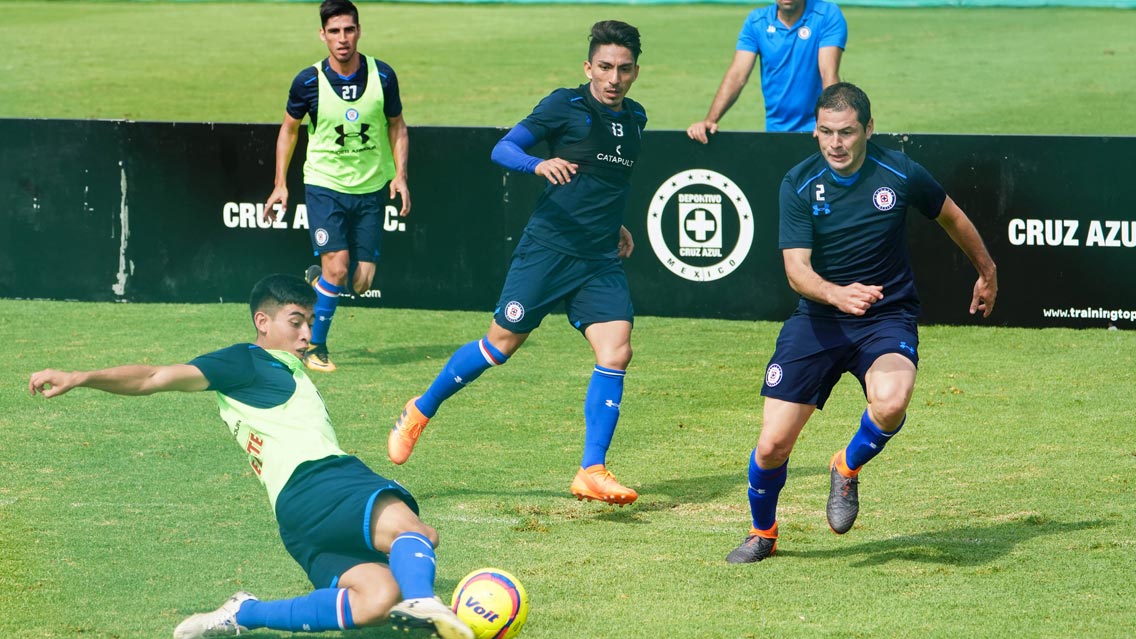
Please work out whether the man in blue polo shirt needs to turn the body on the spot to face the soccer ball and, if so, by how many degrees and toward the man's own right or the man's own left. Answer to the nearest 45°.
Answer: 0° — they already face it

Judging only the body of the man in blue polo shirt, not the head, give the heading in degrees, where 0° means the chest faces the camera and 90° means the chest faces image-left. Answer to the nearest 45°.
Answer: approximately 0°

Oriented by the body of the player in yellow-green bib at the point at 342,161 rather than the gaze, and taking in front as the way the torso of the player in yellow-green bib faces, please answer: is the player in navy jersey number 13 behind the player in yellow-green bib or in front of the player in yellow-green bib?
in front

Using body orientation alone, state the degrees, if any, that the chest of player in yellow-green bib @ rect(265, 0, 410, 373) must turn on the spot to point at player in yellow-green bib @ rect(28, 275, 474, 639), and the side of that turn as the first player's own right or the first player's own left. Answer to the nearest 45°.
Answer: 0° — they already face them

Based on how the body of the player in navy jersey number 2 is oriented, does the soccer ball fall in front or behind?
in front
